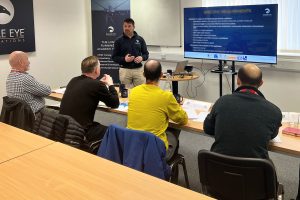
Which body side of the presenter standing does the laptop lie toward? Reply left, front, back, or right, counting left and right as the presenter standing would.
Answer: left

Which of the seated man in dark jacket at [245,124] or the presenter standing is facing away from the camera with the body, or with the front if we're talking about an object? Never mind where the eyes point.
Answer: the seated man in dark jacket

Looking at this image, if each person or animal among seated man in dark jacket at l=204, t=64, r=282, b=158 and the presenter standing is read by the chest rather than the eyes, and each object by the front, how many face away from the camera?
1

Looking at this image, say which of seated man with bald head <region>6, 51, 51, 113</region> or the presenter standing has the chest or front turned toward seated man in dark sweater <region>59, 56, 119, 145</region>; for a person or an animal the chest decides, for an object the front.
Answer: the presenter standing

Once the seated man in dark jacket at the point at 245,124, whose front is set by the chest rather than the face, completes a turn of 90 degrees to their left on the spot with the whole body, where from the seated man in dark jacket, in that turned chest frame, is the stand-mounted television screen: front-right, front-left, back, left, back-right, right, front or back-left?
right

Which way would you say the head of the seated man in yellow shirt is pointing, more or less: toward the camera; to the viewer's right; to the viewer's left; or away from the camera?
away from the camera

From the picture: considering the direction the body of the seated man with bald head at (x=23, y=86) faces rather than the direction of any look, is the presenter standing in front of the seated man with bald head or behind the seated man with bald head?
in front

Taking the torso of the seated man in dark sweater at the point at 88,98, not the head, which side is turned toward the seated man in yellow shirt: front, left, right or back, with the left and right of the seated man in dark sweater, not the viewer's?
right

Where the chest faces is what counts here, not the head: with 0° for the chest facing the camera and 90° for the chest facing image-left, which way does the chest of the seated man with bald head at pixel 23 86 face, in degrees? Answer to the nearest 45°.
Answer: approximately 225°

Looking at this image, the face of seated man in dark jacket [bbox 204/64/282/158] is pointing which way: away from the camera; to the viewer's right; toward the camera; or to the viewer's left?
away from the camera

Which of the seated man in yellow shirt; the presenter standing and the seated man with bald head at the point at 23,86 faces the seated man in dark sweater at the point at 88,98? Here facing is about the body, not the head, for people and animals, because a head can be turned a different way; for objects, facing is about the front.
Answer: the presenter standing

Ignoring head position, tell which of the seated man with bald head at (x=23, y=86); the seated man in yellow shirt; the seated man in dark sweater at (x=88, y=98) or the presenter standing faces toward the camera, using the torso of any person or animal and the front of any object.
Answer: the presenter standing

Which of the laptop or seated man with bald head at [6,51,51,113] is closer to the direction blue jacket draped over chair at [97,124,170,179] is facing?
the laptop

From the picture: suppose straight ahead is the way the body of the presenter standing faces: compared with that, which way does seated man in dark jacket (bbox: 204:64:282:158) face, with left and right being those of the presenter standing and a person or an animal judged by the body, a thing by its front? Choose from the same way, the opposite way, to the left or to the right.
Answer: the opposite way

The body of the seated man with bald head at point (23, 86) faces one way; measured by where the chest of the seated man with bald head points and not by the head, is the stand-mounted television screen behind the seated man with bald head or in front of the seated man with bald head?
in front

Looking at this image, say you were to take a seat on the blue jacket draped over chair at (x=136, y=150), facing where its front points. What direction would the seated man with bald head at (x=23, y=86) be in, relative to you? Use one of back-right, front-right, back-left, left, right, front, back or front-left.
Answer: left

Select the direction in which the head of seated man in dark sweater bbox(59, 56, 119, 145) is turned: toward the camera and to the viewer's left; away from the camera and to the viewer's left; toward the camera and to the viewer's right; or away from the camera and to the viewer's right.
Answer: away from the camera and to the viewer's right

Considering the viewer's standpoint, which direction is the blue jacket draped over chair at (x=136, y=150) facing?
facing away from the viewer and to the right of the viewer
